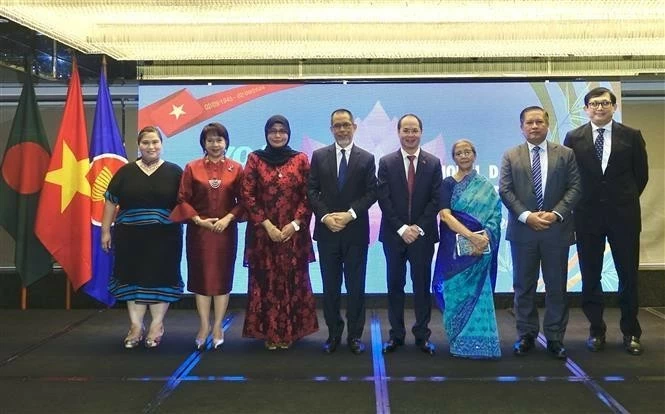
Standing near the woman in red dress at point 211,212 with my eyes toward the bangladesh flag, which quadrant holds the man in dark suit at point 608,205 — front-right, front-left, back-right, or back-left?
back-right

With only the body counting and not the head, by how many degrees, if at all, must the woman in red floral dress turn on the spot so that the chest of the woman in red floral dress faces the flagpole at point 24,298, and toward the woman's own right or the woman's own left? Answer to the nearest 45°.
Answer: approximately 135° to the woman's own right

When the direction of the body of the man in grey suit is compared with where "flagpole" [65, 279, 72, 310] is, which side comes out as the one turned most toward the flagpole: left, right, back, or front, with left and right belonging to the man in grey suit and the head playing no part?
right

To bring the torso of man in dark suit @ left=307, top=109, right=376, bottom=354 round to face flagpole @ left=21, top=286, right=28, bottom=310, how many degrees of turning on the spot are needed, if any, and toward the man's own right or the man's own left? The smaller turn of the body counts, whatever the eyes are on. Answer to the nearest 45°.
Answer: approximately 135° to the man's own right

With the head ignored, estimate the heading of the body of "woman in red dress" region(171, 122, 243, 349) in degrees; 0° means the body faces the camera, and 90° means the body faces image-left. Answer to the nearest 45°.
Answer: approximately 0°

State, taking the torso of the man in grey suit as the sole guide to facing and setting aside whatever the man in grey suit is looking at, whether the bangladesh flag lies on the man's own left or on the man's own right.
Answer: on the man's own right

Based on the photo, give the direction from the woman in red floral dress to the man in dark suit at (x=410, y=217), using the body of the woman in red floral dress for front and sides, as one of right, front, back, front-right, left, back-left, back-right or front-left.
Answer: left

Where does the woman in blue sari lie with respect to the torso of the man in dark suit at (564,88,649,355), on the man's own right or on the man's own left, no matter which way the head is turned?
on the man's own right

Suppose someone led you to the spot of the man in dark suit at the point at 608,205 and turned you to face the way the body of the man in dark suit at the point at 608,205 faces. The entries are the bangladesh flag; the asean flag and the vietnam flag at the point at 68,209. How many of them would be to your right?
3

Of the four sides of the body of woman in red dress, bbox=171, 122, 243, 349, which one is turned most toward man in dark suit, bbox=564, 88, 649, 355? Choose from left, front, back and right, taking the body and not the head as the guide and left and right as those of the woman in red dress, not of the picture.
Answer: left
